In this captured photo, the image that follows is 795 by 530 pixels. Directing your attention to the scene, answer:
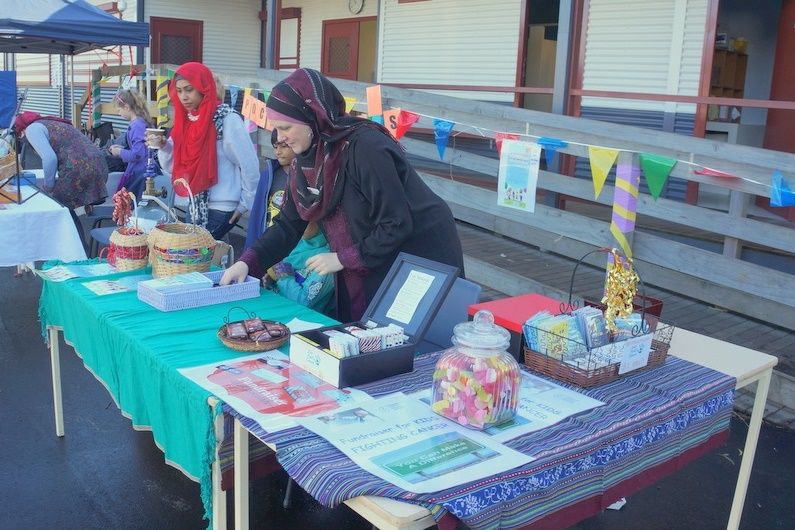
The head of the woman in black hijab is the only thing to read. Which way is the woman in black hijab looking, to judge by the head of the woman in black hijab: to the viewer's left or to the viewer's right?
to the viewer's left

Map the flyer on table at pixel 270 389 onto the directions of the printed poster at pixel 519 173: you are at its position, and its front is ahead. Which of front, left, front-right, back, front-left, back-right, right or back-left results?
front-left

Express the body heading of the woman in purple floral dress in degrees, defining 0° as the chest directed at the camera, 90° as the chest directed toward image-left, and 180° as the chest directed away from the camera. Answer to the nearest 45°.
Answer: approximately 90°

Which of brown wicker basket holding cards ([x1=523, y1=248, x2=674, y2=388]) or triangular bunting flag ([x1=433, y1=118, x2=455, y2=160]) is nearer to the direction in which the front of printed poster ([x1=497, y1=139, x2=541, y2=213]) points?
the brown wicker basket holding cards

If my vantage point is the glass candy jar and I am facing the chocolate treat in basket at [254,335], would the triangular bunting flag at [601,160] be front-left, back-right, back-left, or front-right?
front-right

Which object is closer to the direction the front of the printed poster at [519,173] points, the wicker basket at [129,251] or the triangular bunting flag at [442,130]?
the wicker basket

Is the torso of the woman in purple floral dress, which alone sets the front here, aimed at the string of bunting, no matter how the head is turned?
no

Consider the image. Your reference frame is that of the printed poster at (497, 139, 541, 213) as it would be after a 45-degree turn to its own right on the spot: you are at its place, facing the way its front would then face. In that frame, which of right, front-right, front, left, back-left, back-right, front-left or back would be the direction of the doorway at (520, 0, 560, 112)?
right

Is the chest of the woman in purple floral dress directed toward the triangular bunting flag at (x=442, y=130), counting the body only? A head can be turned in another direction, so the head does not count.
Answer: no

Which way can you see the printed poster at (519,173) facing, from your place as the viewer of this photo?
facing the viewer and to the left of the viewer

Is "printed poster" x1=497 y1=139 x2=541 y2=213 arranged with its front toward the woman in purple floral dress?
no
